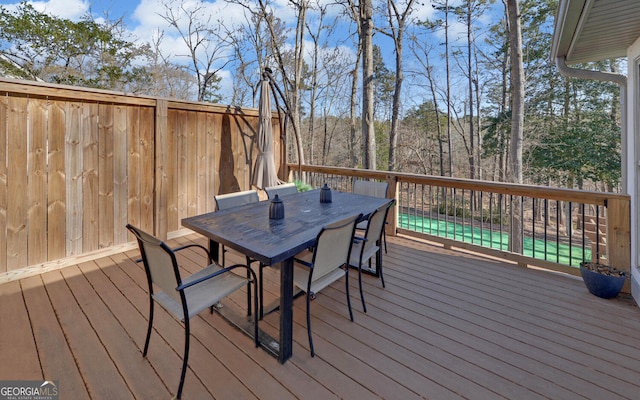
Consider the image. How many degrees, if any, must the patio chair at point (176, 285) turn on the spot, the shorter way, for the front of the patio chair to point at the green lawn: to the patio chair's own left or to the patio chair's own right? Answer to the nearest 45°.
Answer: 0° — it already faces it

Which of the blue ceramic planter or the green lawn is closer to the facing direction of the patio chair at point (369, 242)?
the green lawn

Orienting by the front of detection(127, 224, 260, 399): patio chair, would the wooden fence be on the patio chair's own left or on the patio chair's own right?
on the patio chair's own left

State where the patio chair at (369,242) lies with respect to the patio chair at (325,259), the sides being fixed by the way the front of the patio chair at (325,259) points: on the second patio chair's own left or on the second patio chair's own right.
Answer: on the second patio chair's own right

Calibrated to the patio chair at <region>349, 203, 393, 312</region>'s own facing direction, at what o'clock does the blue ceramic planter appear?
The blue ceramic planter is roughly at 4 o'clock from the patio chair.

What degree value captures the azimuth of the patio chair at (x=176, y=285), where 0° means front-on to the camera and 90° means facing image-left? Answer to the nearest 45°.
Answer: approximately 225°

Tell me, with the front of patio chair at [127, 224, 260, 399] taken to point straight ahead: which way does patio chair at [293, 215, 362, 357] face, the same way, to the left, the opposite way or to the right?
to the left

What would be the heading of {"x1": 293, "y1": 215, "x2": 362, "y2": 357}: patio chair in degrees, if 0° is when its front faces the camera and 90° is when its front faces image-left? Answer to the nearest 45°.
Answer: approximately 135°

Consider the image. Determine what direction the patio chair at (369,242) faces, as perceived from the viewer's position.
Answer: facing away from the viewer and to the left of the viewer
